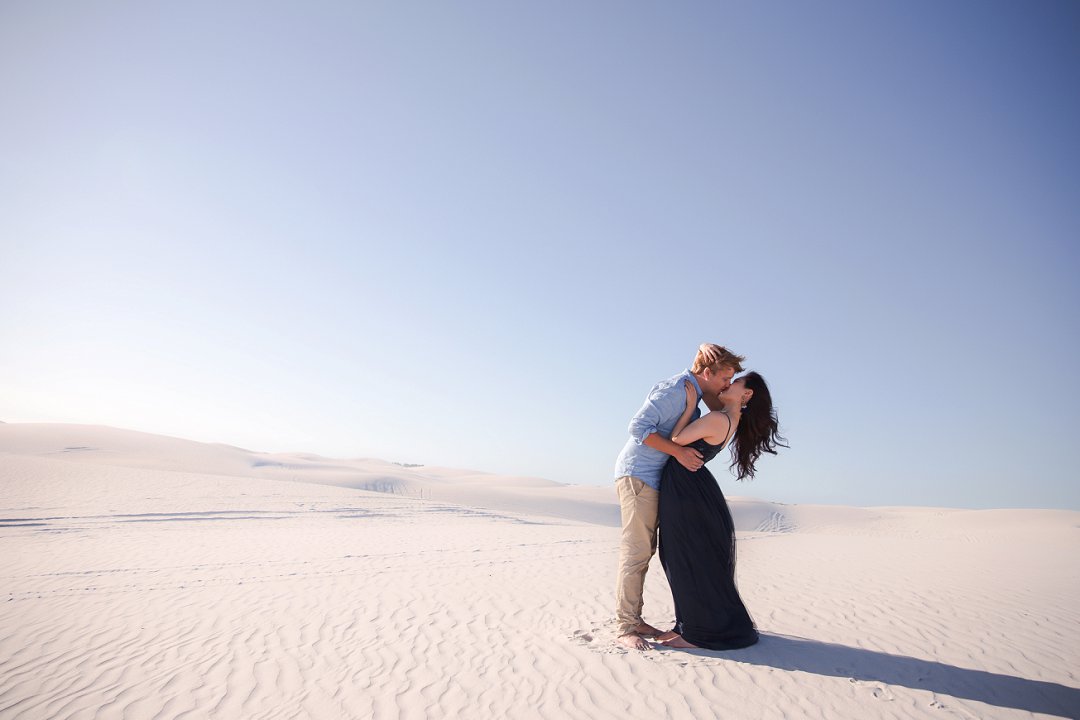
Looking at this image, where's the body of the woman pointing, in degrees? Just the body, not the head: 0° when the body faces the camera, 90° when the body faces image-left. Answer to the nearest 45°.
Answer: approximately 90°

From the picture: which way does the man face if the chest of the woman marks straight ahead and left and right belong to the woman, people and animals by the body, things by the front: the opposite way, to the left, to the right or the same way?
the opposite way

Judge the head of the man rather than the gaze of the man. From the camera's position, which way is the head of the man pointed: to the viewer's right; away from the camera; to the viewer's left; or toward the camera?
to the viewer's right

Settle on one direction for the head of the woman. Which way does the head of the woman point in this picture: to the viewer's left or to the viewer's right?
to the viewer's left

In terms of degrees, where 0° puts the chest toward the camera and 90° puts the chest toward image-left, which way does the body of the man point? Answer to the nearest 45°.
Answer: approximately 270°
